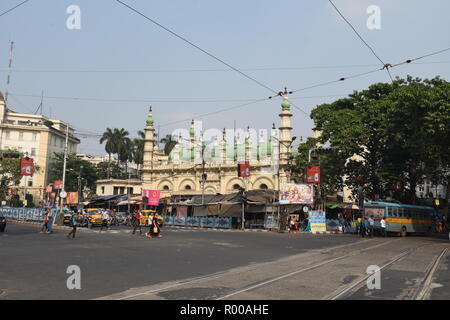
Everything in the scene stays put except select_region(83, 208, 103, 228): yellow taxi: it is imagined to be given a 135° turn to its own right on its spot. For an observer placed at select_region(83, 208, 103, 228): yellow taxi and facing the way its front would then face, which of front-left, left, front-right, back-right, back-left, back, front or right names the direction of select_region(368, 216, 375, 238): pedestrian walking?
back-right

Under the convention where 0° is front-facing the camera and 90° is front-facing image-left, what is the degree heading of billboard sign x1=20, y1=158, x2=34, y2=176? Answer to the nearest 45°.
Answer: approximately 0°

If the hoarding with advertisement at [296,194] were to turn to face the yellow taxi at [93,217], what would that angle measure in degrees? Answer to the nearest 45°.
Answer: approximately 90° to its right

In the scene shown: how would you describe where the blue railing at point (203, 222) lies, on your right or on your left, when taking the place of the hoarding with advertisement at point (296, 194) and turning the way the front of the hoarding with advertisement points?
on your right

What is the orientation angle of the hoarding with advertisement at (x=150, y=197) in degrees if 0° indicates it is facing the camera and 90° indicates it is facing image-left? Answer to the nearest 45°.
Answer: approximately 0°

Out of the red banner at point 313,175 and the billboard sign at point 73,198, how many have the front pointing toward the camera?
2

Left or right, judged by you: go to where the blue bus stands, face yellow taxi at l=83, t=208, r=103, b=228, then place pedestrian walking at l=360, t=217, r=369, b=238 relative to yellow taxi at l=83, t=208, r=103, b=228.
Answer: left

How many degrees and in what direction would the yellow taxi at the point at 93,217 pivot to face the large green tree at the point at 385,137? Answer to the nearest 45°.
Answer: approximately 135° to its left

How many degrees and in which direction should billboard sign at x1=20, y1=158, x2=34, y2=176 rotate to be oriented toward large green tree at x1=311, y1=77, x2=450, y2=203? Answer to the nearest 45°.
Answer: approximately 90° to its left

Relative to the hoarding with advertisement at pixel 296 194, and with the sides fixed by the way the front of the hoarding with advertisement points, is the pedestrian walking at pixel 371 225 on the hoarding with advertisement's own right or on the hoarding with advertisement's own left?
on the hoarding with advertisement's own left

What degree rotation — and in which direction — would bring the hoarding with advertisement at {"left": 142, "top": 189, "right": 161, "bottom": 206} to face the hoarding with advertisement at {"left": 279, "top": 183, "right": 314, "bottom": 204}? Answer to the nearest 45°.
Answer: approximately 45° to its left

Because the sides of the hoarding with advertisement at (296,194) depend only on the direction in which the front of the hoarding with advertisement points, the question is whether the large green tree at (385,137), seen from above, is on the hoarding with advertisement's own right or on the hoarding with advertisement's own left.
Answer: on the hoarding with advertisement's own left
